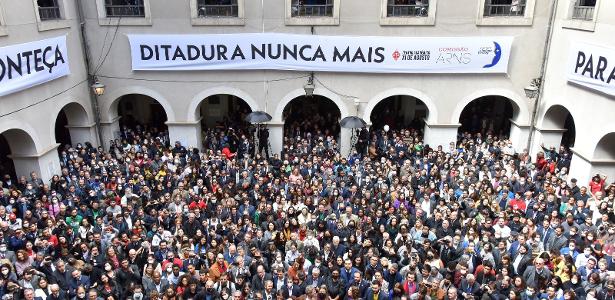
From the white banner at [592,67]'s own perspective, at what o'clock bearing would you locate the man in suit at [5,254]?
The man in suit is roughly at 12 o'clock from the white banner.

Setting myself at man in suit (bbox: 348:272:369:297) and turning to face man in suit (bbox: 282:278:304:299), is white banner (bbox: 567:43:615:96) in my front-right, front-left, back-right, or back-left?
back-right

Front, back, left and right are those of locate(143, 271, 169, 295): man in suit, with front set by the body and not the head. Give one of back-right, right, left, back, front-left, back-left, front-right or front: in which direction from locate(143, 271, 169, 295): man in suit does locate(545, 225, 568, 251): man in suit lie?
left

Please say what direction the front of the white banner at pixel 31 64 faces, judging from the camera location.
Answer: facing the viewer and to the right of the viewer

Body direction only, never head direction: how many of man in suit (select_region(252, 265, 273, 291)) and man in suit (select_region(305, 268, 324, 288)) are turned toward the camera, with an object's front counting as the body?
2

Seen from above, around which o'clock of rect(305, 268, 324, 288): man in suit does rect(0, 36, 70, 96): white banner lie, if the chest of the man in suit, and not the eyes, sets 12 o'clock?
The white banner is roughly at 4 o'clock from the man in suit.

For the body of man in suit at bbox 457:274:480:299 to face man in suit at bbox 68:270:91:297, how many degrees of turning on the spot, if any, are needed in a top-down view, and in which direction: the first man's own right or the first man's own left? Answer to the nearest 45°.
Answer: approximately 90° to the first man's own right

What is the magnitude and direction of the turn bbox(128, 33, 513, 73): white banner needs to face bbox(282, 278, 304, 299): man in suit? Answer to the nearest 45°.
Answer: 0° — it already faces them

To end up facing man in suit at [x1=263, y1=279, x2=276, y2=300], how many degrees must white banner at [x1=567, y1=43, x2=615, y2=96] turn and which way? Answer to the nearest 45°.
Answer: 0° — it already faces them

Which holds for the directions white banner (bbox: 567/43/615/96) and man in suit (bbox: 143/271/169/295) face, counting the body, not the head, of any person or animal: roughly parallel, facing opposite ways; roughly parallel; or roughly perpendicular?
roughly perpendicular

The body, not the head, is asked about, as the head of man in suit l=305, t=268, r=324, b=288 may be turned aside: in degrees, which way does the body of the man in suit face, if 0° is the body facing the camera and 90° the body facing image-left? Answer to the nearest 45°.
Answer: approximately 0°

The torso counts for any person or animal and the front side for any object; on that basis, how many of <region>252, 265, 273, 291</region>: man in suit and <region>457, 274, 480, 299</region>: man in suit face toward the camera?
2

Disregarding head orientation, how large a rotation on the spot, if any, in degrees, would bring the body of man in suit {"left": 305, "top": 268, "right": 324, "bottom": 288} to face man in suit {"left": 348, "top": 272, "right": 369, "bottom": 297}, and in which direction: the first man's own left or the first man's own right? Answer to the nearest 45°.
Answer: approximately 90° to the first man's own left
